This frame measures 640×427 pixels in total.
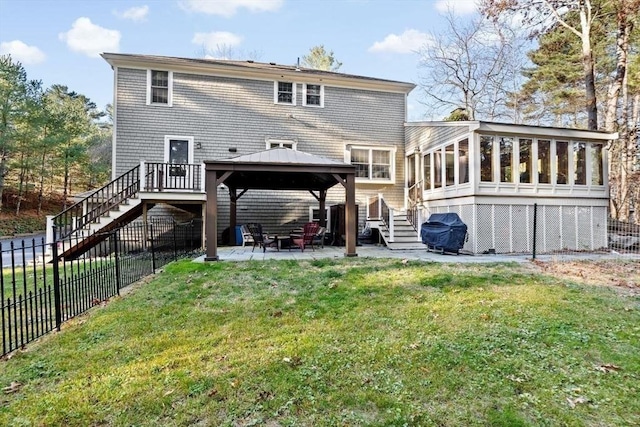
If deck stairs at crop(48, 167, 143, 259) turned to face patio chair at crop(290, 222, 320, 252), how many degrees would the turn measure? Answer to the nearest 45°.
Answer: approximately 135° to its left

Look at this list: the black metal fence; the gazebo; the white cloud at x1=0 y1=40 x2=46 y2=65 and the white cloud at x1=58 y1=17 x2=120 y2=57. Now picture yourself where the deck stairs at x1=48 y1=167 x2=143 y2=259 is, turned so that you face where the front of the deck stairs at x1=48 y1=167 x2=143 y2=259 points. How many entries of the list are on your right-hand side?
2

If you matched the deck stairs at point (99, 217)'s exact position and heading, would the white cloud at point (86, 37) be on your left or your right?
on your right

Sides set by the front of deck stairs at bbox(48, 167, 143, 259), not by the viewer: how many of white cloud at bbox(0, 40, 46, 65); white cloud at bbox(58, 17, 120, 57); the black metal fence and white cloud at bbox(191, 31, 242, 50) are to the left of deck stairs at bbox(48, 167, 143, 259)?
1

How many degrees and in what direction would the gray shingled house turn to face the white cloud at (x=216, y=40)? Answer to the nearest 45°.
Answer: approximately 45° to its left

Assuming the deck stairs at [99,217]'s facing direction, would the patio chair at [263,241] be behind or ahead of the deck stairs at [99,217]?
behind

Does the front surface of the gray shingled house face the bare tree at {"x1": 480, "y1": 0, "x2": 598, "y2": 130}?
no

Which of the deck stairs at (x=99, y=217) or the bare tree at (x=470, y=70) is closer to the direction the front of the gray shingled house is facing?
the bare tree

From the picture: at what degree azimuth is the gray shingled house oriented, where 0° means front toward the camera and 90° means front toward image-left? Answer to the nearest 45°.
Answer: approximately 180°

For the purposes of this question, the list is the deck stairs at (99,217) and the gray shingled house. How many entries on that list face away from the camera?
1

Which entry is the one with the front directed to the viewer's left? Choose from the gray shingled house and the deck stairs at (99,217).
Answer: the deck stairs

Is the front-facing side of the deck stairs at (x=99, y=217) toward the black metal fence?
no

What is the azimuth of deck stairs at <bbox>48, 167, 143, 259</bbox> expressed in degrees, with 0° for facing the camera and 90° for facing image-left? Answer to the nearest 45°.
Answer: approximately 90°

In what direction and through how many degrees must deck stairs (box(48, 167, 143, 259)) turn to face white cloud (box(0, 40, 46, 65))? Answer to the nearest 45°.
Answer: approximately 90° to its right

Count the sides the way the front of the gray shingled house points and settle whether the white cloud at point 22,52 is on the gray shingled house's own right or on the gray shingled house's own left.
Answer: on the gray shingled house's own left

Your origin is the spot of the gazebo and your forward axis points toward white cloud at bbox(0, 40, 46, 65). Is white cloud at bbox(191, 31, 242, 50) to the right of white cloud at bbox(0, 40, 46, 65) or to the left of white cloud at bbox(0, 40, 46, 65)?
right
